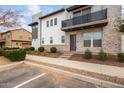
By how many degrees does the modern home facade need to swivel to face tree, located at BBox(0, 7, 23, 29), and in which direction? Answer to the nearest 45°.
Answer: approximately 45° to its right

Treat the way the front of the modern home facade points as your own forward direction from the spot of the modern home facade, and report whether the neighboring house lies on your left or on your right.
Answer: on your right

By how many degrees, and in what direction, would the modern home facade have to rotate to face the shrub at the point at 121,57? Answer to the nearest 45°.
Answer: approximately 90° to its left

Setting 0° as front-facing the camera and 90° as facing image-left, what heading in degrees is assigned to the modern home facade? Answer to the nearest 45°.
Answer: approximately 45°

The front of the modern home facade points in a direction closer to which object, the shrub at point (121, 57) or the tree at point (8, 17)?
the tree

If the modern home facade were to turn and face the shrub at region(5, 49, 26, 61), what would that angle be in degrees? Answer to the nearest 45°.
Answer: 0° — it already faces it

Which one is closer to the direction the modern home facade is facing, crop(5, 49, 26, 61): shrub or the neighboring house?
the shrub

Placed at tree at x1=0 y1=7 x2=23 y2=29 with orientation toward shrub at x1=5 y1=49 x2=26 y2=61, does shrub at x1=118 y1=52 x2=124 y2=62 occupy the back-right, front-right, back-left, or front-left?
front-left

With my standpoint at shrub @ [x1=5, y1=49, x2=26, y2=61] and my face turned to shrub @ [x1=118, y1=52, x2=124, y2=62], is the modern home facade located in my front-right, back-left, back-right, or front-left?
front-left
